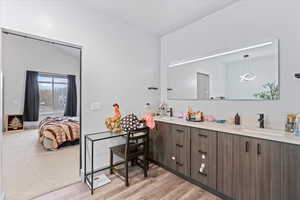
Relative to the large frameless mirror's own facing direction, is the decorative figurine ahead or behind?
ahead

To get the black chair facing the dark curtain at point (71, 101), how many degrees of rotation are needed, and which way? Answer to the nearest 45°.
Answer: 0° — it already faces it

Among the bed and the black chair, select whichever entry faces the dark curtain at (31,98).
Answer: the black chair

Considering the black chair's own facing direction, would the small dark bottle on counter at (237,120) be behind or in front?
behind

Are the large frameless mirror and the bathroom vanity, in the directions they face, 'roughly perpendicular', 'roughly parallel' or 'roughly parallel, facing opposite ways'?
roughly parallel

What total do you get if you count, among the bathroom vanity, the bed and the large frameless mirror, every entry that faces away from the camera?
0

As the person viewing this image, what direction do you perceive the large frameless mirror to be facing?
facing the viewer and to the left of the viewer

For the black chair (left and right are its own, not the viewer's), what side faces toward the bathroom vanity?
back

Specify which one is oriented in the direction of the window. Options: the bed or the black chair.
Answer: the black chair

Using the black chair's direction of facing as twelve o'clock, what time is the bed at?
The bed is roughly at 12 o'clock from the black chair.

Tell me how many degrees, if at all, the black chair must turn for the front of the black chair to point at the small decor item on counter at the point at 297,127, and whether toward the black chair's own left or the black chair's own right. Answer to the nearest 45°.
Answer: approximately 180°

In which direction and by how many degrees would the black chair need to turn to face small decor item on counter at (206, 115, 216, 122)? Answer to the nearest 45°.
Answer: approximately 135° to its right

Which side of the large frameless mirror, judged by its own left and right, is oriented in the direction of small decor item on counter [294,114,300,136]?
left
